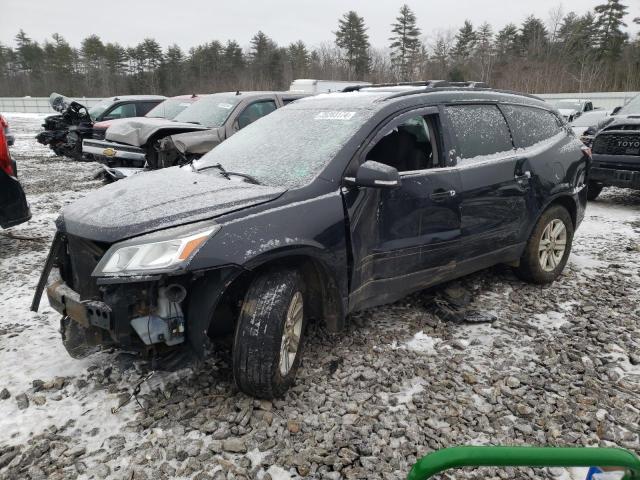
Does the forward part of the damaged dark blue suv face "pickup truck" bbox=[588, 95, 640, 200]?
no

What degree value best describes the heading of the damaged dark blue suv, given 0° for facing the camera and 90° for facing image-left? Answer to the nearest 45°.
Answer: approximately 45°

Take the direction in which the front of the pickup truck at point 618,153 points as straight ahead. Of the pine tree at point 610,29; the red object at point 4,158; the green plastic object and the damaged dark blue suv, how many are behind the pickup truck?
1

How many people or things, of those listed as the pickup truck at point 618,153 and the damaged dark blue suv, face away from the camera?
0

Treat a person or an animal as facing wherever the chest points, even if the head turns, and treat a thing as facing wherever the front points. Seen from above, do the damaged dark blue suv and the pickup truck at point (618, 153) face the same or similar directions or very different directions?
same or similar directions

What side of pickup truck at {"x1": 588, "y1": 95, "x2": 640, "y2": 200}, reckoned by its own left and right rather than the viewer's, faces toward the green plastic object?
front

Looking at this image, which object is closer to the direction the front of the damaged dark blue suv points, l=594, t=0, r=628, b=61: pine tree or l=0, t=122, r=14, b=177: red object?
the red object

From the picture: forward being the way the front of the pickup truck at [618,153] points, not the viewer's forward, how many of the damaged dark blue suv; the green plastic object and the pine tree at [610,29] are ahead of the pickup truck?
2

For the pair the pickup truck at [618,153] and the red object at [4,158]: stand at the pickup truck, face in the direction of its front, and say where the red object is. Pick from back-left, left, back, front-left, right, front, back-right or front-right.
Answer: front-right

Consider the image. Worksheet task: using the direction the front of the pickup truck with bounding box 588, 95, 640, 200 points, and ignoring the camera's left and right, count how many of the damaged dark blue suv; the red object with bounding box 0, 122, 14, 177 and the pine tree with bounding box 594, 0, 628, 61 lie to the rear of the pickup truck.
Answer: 1

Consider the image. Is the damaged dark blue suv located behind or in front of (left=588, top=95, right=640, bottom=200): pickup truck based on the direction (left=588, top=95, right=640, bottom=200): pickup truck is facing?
in front

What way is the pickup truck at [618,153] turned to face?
toward the camera

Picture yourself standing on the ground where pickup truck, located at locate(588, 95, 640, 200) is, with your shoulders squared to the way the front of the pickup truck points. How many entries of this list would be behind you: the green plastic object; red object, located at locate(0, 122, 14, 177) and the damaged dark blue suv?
0

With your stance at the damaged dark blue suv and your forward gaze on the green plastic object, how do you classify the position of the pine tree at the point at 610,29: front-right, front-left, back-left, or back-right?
back-left

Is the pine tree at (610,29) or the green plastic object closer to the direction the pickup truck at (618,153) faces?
the green plastic object

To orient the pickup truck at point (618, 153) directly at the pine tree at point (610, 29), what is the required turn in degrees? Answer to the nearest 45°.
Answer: approximately 180°
